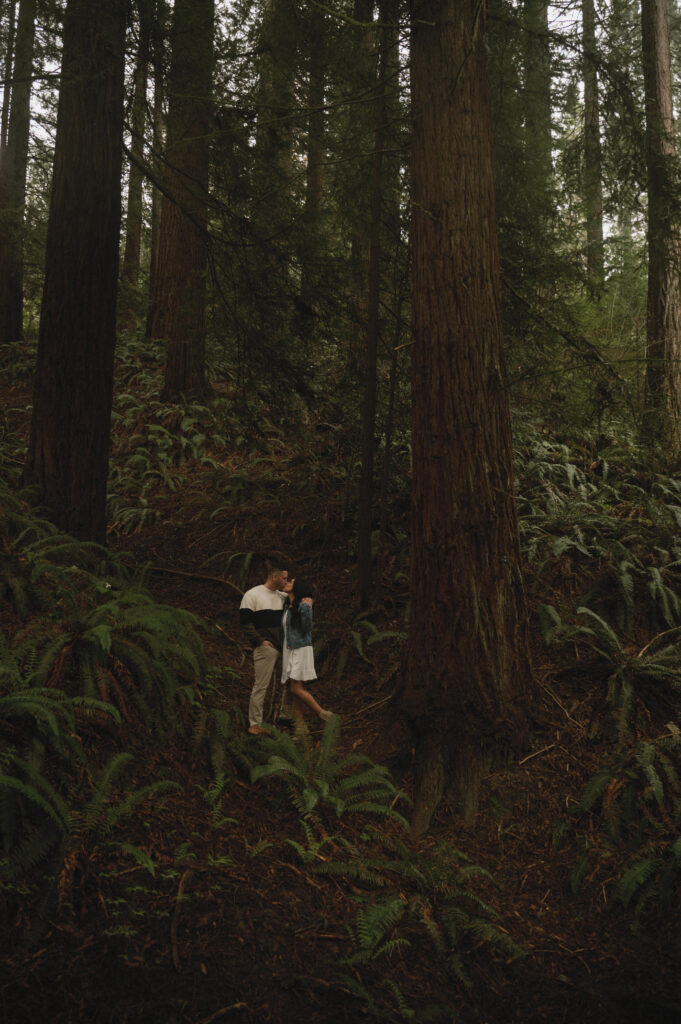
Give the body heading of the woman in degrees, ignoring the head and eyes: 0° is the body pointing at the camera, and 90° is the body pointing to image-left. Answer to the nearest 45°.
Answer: approximately 90°

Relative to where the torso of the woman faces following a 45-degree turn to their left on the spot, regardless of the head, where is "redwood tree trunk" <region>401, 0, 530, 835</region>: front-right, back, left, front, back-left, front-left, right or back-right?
left

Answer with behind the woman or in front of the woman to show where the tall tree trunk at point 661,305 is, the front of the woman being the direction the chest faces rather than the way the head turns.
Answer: behind

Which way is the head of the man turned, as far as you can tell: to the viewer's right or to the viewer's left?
to the viewer's right
